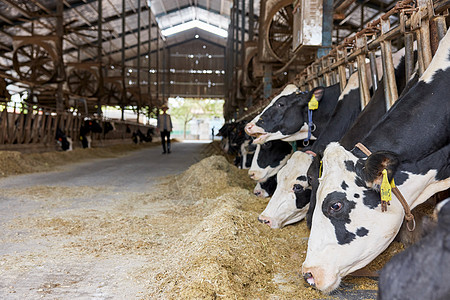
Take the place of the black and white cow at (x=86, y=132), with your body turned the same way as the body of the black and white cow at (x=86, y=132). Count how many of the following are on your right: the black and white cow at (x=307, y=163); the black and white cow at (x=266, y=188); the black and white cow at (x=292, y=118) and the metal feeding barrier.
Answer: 4

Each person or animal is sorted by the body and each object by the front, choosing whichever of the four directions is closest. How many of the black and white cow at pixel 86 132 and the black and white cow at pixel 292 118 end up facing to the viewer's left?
1

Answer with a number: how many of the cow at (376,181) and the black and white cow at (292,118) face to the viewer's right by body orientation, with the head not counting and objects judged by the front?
0

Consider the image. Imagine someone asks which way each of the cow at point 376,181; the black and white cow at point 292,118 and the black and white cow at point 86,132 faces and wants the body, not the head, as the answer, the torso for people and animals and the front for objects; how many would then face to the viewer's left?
2

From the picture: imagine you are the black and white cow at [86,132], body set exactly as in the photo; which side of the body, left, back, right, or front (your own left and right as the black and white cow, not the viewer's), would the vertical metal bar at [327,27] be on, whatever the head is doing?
right

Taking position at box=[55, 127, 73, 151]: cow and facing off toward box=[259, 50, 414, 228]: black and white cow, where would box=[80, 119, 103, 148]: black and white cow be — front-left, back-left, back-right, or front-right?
back-left

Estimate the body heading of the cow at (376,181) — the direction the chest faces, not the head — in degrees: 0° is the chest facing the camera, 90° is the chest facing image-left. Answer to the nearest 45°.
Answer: approximately 90°

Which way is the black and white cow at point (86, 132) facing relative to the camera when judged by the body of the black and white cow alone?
to the viewer's right

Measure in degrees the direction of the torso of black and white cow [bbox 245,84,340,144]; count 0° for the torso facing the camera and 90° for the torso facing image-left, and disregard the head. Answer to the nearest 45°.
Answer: approximately 90°
